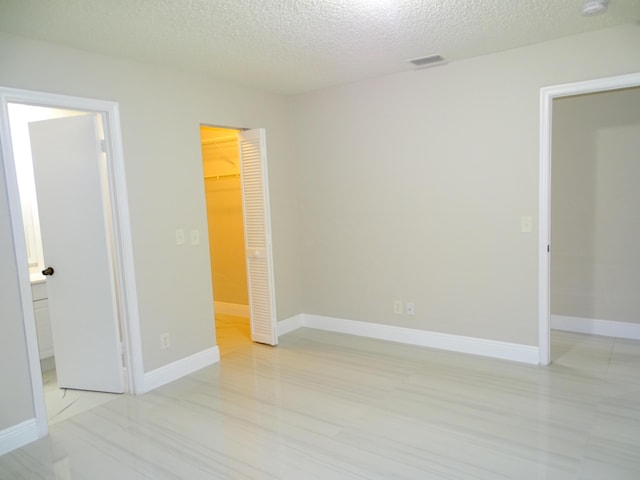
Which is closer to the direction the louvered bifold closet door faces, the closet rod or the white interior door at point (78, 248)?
the white interior door

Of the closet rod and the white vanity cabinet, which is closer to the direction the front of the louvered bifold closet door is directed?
the white vanity cabinet

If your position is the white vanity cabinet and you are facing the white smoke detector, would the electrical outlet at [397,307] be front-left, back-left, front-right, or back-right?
front-left

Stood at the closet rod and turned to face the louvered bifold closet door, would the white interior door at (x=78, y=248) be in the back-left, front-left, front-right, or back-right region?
front-right

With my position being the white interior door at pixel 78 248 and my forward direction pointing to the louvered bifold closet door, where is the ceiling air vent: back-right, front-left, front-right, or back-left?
front-right

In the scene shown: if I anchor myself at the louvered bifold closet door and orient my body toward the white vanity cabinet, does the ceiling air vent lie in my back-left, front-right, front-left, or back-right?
back-left

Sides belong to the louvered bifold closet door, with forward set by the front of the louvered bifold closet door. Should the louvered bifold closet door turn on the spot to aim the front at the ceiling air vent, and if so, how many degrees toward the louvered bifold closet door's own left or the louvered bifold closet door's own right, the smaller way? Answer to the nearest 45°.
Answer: approximately 90° to the louvered bifold closet door's own left

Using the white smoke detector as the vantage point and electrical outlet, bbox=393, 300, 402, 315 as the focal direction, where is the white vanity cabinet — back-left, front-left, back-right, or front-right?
front-left

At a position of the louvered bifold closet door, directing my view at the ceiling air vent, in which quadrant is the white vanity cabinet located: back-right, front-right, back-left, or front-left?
back-right

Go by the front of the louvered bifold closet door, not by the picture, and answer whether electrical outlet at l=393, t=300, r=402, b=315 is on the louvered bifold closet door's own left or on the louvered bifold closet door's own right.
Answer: on the louvered bifold closet door's own left

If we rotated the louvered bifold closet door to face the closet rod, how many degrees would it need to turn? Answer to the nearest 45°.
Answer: approximately 135° to its right
